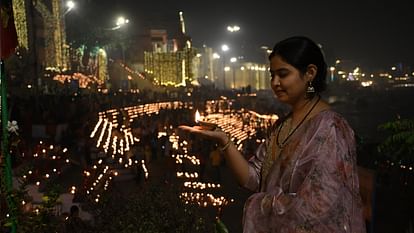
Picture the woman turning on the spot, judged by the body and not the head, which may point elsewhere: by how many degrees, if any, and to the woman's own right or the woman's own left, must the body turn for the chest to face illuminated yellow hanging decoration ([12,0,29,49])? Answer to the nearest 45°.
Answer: approximately 90° to the woman's own right

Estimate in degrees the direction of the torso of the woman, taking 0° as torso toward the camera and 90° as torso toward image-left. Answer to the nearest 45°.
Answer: approximately 45°

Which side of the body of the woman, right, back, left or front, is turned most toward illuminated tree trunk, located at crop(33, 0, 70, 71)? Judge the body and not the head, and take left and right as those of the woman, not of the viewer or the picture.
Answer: right

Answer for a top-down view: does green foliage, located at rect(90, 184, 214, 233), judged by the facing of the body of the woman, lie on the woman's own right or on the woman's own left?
on the woman's own right
